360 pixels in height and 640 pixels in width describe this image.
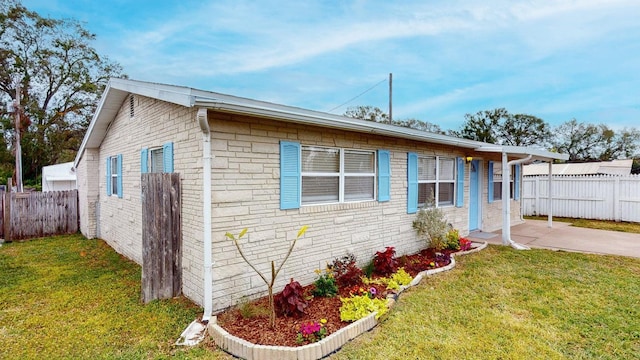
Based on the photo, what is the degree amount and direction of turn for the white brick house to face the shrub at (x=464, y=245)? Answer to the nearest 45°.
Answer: approximately 90° to its left

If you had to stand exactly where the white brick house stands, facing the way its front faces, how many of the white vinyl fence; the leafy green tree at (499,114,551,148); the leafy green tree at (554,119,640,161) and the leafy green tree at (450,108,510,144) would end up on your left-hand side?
4

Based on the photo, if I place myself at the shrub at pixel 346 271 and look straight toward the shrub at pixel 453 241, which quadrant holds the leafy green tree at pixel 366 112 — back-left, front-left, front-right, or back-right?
front-left

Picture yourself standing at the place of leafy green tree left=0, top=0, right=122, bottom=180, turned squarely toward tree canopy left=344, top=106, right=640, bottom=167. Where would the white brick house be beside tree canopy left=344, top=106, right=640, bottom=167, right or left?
right

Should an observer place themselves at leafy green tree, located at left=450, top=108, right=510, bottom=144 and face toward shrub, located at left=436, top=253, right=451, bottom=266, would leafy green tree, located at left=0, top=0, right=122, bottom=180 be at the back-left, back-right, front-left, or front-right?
front-right

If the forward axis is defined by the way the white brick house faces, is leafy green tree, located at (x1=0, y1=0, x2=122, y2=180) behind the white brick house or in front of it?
behind

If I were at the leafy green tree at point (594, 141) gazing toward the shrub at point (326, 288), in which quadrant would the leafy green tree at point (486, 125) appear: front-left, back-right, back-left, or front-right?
front-right

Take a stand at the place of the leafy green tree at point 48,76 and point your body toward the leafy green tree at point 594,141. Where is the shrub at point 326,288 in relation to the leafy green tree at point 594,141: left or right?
right

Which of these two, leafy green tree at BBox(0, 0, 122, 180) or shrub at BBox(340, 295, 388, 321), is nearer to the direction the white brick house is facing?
the shrub

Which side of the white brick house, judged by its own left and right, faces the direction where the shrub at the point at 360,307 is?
front

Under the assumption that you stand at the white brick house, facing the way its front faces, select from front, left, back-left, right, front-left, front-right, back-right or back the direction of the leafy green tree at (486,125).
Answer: left

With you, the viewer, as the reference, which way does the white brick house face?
facing the viewer and to the right of the viewer

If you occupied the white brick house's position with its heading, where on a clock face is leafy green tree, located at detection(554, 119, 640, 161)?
The leafy green tree is roughly at 9 o'clock from the white brick house.

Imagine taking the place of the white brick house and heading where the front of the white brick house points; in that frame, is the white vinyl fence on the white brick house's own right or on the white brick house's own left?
on the white brick house's own left
